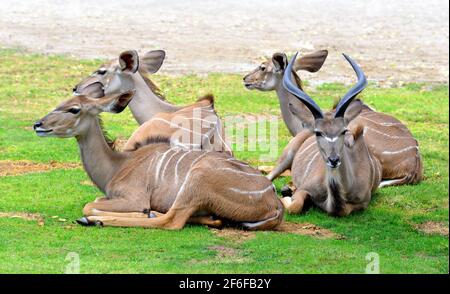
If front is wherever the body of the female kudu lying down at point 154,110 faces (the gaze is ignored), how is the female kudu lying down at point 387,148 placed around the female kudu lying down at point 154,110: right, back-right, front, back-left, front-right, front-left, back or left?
back

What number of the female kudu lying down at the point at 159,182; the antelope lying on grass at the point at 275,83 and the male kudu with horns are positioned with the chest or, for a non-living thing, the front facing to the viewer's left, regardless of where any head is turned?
2

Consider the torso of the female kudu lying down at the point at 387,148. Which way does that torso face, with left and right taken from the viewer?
facing to the left of the viewer

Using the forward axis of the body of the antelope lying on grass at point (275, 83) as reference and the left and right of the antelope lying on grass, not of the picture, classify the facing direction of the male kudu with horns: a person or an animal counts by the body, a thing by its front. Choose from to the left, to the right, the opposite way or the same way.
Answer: to the left

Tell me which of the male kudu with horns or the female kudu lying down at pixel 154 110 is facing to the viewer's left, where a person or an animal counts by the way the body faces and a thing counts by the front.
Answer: the female kudu lying down

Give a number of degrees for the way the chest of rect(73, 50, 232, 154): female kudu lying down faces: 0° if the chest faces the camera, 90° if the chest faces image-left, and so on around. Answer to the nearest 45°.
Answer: approximately 90°

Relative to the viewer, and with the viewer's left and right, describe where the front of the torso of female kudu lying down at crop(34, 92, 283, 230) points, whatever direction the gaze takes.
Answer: facing to the left of the viewer

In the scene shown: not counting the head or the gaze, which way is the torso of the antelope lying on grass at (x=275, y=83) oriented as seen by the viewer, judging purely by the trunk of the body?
to the viewer's left
